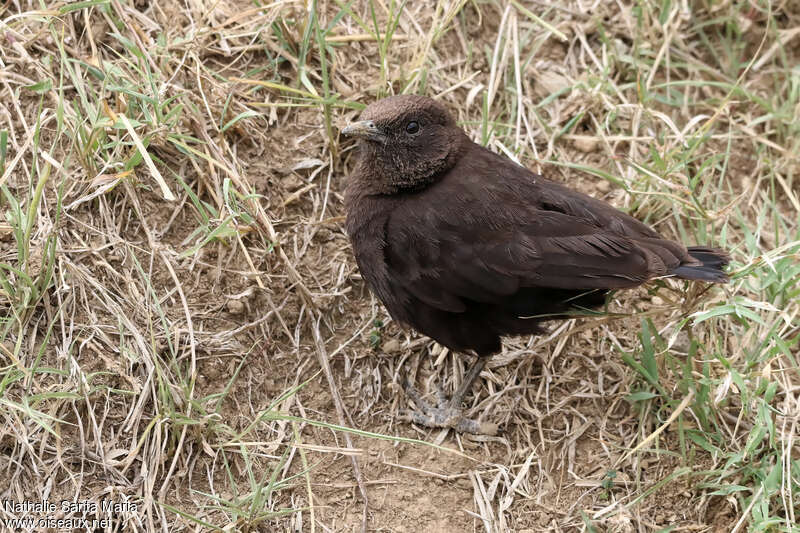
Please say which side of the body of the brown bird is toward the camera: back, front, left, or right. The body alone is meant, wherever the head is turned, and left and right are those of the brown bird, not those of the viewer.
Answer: left
